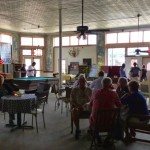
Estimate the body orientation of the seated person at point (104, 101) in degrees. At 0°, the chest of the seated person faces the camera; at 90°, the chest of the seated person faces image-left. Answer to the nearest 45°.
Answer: approximately 180°

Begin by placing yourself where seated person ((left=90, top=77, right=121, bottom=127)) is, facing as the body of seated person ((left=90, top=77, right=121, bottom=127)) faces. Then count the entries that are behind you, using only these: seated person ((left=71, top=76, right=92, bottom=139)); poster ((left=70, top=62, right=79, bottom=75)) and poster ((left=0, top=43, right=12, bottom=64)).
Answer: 0

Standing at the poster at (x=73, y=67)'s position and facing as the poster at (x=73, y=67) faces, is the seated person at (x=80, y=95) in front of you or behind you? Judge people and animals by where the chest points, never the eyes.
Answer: in front

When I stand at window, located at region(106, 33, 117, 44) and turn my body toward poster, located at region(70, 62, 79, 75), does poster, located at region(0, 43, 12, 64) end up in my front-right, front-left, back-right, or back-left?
front-left

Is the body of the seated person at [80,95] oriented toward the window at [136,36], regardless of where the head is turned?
no

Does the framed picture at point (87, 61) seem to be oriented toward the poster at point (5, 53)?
no

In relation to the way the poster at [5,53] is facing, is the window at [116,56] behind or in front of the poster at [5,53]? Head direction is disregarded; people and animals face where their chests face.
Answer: in front

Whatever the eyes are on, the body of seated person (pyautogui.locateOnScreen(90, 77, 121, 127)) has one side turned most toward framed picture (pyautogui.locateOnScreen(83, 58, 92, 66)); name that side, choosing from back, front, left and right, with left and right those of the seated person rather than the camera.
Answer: front

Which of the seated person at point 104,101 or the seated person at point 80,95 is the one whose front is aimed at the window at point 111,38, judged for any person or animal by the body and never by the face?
the seated person at point 104,101

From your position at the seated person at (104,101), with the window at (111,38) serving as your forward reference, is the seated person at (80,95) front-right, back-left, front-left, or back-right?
front-left

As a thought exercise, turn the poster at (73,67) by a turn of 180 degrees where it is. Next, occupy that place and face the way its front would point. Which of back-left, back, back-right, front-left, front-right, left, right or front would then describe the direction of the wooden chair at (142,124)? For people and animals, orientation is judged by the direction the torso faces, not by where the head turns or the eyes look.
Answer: back

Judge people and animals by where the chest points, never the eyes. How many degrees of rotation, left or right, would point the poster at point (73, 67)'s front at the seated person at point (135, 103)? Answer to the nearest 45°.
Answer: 0° — it already faces them

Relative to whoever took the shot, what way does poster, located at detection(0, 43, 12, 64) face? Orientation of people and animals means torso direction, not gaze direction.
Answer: facing the viewer and to the right of the viewer

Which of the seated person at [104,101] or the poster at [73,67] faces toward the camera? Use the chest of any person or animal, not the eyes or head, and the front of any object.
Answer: the poster

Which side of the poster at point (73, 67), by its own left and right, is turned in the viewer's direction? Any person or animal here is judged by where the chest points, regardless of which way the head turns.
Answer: front

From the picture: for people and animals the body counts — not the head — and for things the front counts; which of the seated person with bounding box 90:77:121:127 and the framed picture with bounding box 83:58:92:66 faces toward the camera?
the framed picture
